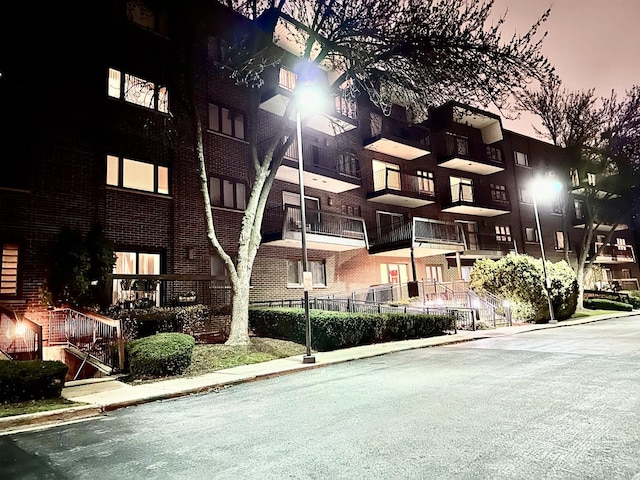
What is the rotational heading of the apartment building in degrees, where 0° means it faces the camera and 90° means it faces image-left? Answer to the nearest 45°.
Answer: approximately 315°

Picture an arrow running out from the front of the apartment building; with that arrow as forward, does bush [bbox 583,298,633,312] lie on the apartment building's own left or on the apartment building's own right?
on the apartment building's own left

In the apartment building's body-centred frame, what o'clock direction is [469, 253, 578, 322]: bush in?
The bush is roughly at 10 o'clock from the apartment building.
